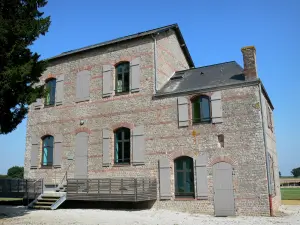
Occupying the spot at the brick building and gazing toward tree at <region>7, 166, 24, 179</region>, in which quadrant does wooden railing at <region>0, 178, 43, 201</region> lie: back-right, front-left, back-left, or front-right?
front-left

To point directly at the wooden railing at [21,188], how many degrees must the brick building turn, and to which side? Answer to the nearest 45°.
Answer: approximately 45° to its right

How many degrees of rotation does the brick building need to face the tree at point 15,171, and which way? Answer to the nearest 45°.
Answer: approximately 90° to its right

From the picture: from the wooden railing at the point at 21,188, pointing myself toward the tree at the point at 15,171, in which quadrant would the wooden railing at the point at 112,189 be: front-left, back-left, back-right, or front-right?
back-right

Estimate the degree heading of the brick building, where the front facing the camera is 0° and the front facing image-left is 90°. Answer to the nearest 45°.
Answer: approximately 45°

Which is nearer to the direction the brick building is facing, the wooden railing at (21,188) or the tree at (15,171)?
the wooden railing
